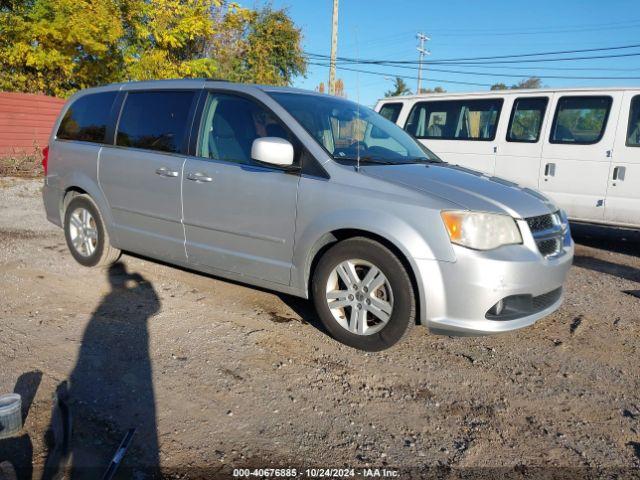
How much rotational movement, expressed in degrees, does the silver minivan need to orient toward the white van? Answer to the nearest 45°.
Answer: approximately 90° to its left

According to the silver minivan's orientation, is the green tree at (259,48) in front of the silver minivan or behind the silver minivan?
behind

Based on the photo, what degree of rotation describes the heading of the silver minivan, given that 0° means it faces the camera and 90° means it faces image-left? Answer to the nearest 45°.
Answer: approximately 315°
